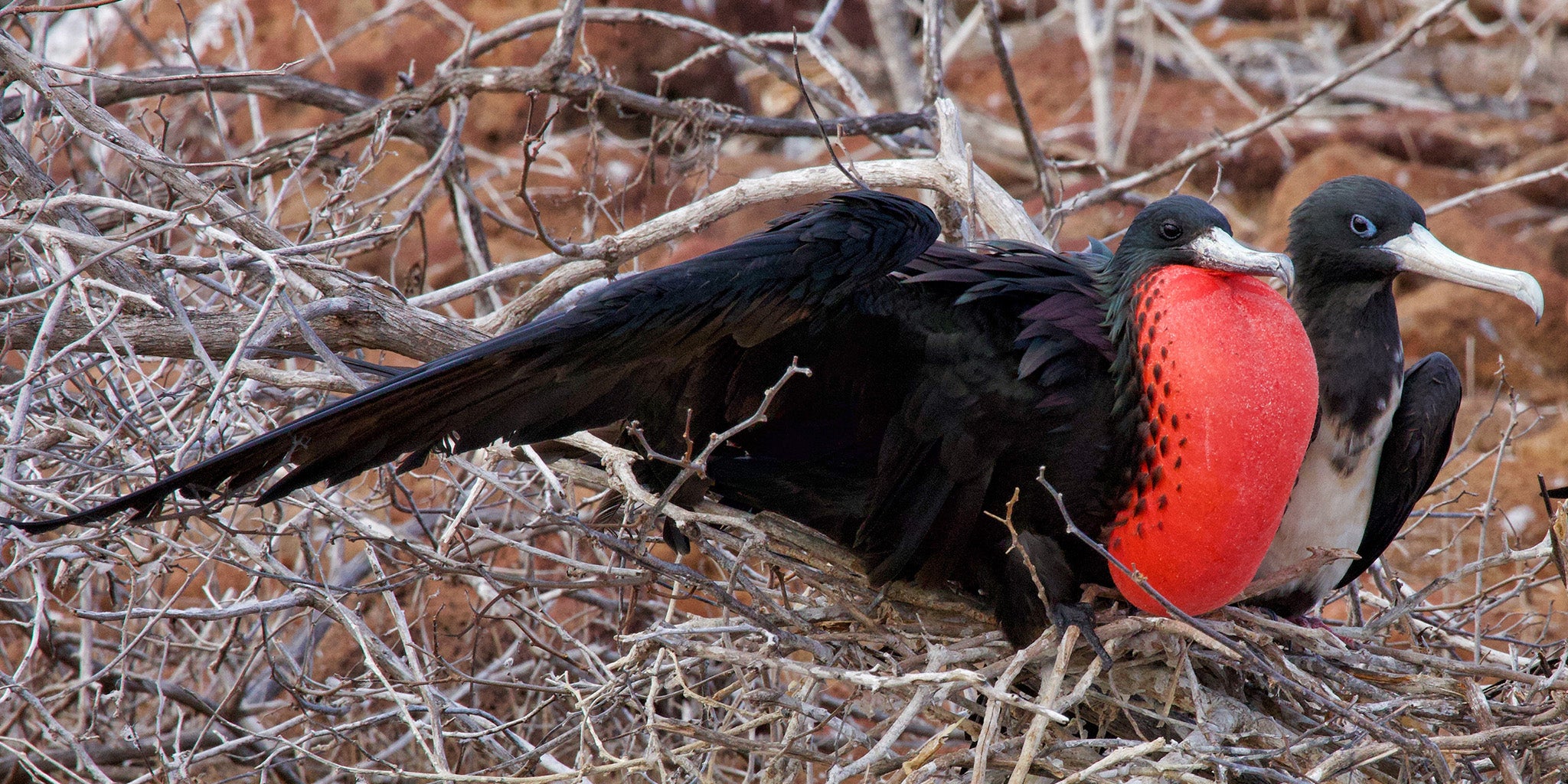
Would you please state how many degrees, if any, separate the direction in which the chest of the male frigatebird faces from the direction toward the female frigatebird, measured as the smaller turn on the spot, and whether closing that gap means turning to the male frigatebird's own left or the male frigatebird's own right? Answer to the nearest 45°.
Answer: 0° — it already faces it

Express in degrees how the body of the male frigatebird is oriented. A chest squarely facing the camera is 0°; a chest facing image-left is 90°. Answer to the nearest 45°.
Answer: approximately 270°
